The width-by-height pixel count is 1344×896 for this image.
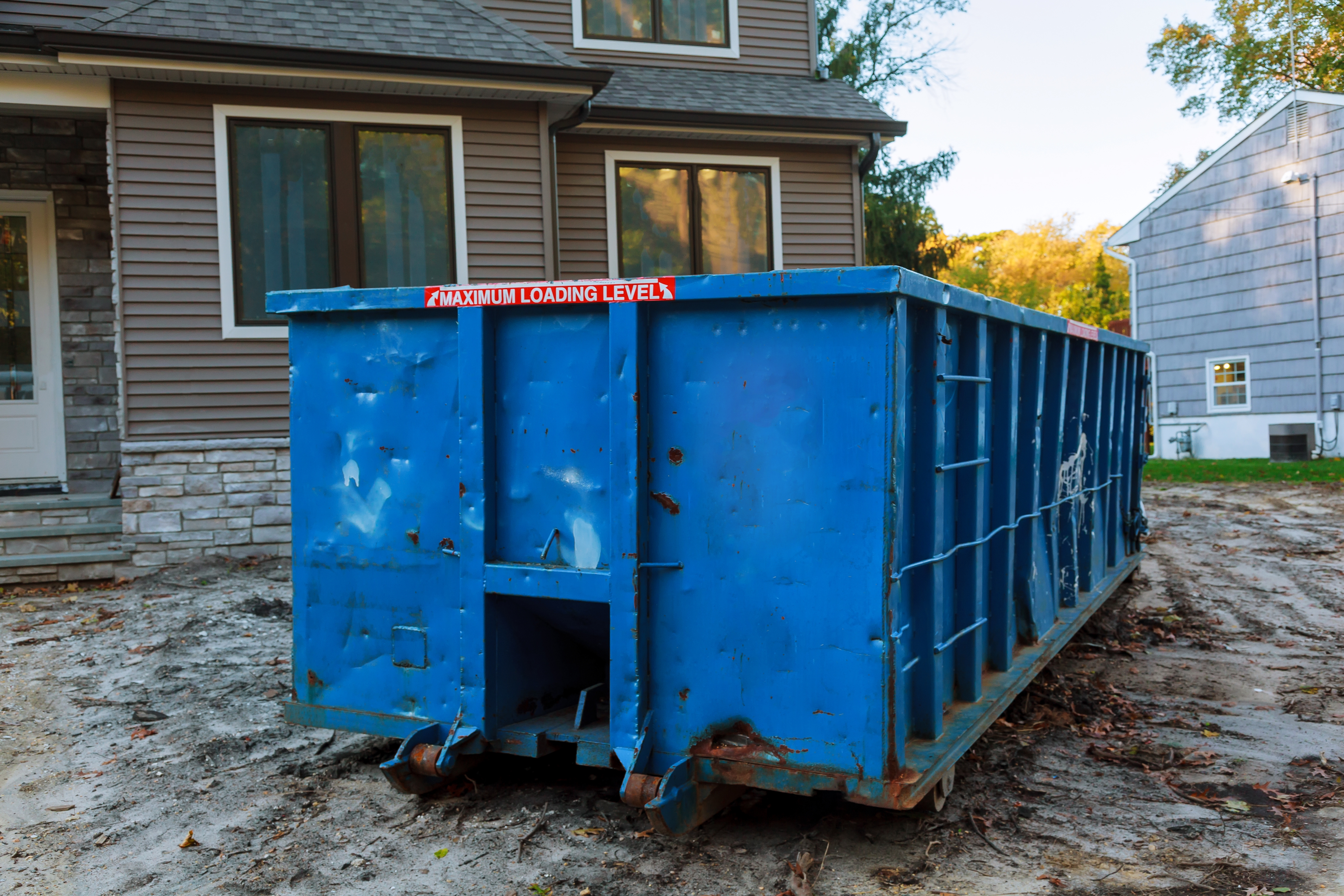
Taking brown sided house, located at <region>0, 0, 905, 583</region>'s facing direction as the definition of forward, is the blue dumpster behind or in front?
in front

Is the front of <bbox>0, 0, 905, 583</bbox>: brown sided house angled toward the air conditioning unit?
no

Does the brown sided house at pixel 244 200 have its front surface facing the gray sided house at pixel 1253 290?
no

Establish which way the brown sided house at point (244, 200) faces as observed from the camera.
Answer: facing the viewer

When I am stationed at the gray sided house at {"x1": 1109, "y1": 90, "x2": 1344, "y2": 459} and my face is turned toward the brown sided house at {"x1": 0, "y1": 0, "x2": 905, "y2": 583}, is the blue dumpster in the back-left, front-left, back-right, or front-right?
front-left

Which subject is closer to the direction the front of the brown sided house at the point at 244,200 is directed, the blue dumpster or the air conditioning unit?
the blue dumpster
